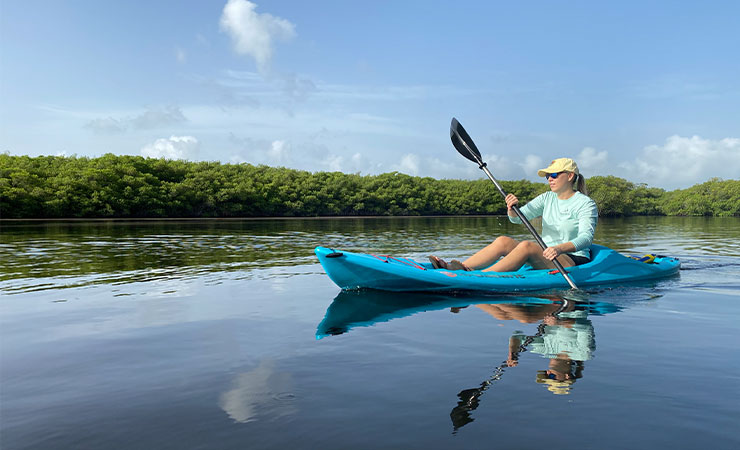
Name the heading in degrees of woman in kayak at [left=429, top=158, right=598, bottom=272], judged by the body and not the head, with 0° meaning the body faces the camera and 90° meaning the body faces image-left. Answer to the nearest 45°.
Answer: approximately 45°

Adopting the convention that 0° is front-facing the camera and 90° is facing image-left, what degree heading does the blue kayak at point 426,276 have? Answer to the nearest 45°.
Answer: approximately 90°

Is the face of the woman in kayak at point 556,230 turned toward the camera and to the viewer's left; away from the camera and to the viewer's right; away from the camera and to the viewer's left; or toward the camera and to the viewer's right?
toward the camera and to the viewer's left
